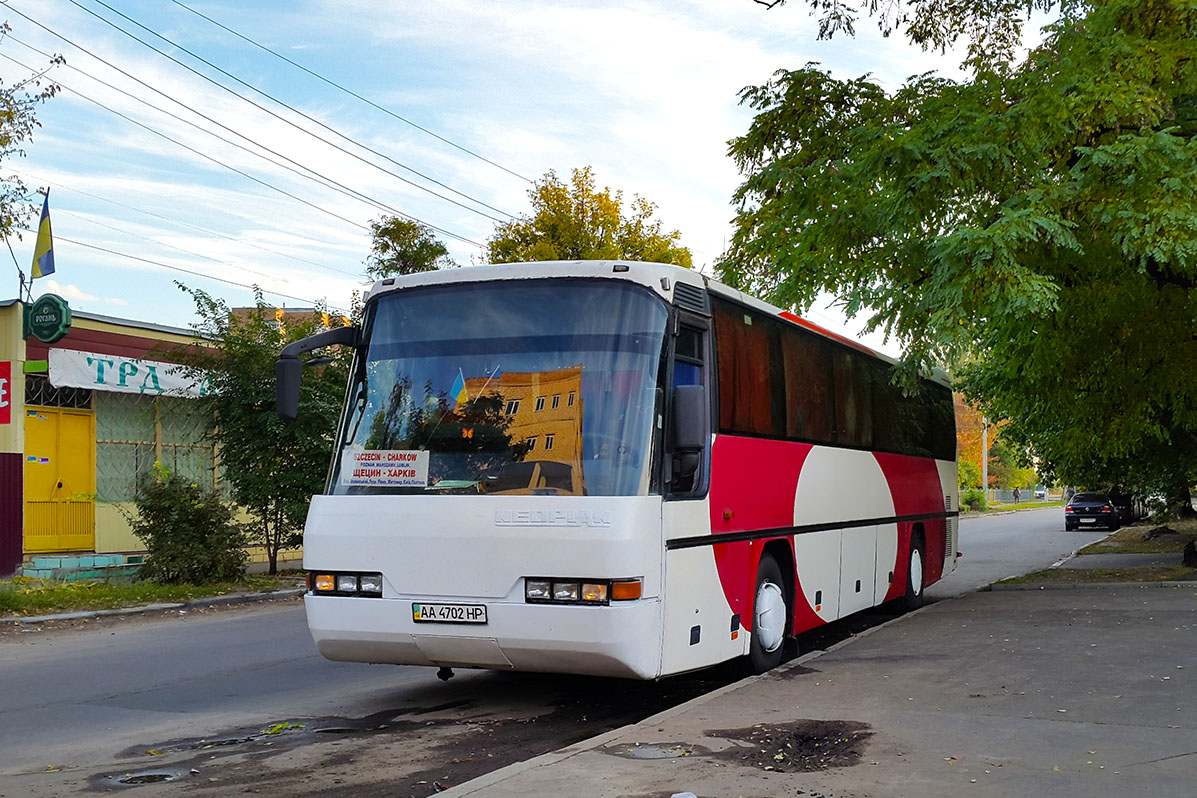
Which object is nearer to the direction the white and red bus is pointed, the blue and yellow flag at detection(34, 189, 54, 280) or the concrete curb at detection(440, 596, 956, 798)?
the concrete curb

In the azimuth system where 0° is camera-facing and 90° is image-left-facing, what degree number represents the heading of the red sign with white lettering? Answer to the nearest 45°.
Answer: approximately 315°

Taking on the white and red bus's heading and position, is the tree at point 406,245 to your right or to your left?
on your right
